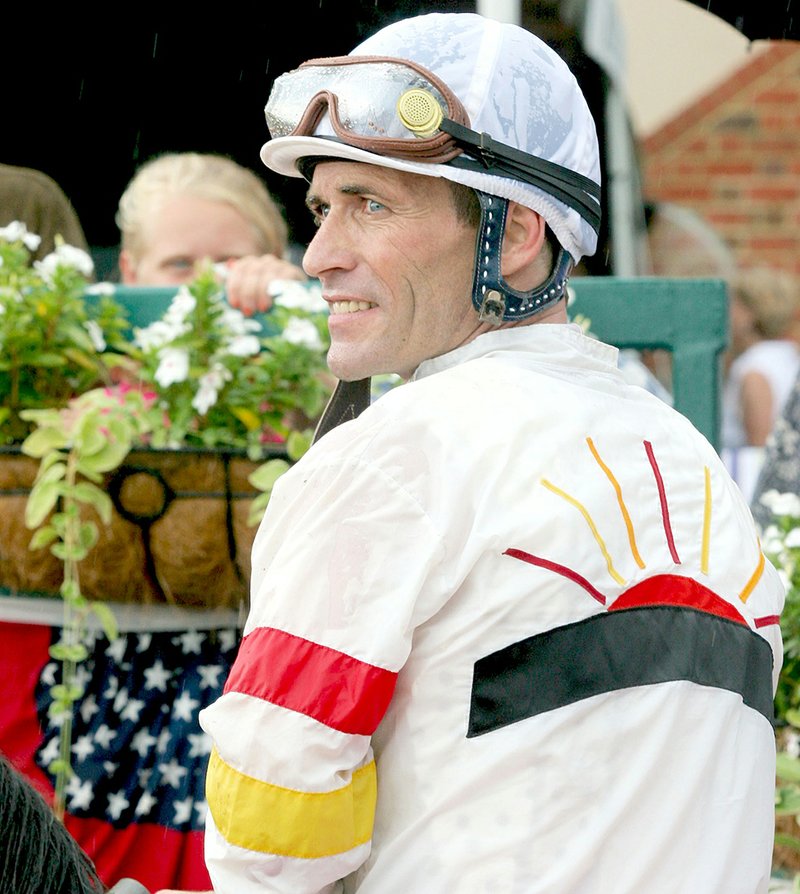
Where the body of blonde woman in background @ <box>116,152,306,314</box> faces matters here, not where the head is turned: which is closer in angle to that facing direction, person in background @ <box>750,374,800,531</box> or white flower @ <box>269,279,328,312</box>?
the white flower

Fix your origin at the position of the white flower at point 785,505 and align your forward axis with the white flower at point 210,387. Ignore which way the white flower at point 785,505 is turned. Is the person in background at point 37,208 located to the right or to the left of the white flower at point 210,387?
right

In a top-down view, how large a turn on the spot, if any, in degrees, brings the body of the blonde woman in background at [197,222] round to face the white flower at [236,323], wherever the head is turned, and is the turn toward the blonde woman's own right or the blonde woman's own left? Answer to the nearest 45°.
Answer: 0° — they already face it

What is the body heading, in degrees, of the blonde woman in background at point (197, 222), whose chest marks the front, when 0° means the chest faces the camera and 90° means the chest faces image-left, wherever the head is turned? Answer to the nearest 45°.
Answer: approximately 0°

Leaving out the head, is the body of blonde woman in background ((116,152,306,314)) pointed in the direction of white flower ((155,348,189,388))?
yes

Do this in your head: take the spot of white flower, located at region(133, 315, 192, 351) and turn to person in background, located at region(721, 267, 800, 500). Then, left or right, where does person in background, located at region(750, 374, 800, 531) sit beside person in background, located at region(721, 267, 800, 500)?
right

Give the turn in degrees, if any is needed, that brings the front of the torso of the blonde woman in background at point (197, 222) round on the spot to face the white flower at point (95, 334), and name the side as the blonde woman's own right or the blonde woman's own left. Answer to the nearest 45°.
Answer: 0° — they already face it
